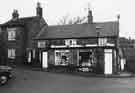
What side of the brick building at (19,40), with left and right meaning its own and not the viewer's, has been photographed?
front

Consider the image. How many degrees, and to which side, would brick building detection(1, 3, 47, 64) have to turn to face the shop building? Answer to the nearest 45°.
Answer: approximately 45° to its left

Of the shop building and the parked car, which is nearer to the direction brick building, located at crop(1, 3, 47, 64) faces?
the parked car

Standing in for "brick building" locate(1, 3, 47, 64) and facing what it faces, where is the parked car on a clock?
The parked car is roughly at 12 o'clock from the brick building.

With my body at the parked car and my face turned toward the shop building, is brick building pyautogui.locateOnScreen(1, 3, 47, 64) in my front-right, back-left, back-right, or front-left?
front-left
